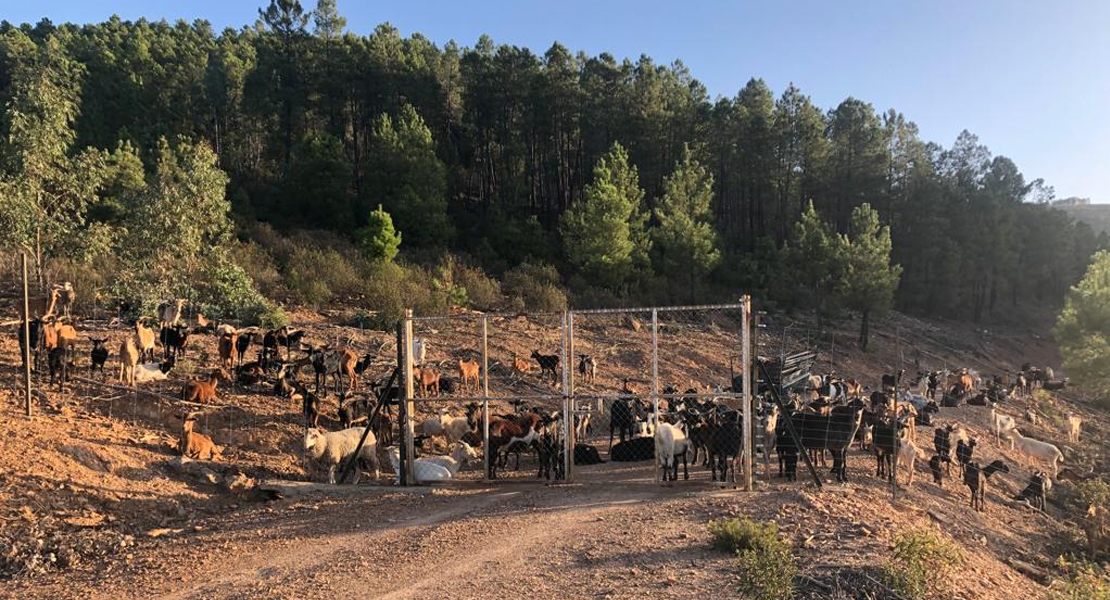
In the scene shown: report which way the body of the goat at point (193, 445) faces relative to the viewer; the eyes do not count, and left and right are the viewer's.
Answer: facing to the left of the viewer

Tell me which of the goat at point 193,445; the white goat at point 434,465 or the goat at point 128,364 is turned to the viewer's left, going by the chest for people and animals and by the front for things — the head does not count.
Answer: the goat at point 193,445

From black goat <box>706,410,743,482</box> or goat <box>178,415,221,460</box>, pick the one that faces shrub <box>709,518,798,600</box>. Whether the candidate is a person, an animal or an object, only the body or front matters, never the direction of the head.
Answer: the black goat

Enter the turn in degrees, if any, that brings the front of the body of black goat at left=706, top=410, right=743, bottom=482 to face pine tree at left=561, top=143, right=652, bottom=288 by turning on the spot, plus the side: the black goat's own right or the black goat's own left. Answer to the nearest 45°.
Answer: approximately 180°

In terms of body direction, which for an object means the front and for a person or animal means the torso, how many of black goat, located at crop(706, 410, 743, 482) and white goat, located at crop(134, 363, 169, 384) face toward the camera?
1

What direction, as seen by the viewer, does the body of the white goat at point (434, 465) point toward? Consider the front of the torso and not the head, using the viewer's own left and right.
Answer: facing to the right of the viewer

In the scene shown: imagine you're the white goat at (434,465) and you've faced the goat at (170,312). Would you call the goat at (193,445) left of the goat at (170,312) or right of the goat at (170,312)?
left

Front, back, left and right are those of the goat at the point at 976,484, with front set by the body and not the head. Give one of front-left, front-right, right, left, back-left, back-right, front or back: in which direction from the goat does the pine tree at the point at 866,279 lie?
back-left

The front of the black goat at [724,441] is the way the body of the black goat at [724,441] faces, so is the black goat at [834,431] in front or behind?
behind

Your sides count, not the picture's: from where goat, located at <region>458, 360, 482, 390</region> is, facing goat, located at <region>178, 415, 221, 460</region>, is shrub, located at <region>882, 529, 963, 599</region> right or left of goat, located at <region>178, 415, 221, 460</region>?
left

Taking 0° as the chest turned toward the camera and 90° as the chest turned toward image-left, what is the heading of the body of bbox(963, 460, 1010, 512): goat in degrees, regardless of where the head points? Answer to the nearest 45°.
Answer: approximately 315°

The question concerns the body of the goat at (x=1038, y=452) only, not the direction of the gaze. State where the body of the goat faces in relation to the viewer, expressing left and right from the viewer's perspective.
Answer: facing to the left of the viewer
